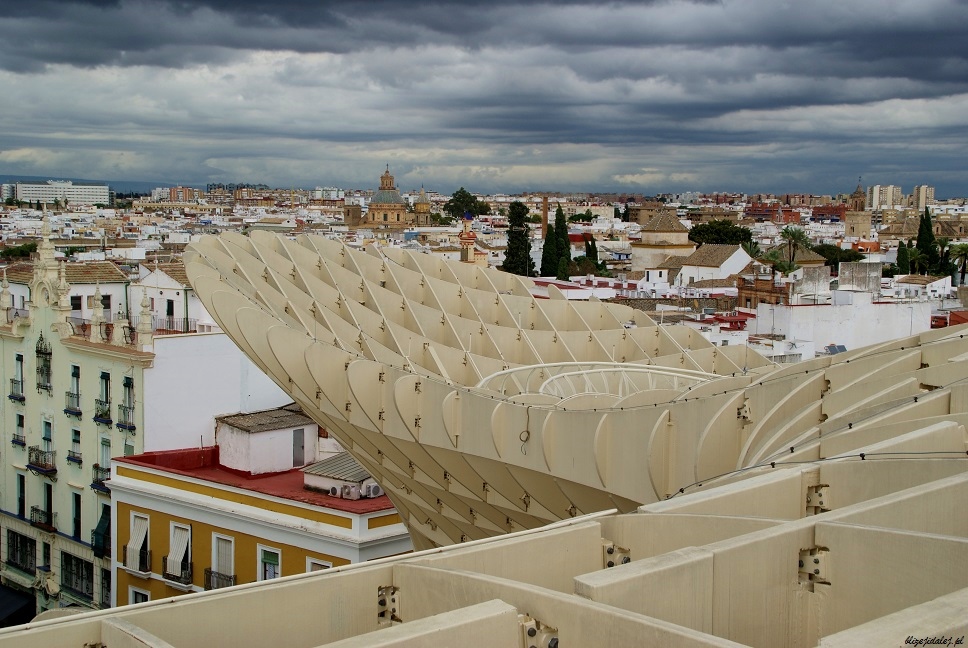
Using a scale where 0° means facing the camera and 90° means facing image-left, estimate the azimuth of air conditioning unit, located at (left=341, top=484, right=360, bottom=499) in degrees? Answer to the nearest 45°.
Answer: approximately 0°

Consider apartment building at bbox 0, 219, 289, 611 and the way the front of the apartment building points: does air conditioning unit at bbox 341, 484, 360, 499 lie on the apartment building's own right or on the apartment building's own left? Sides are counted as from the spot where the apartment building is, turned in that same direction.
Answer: on the apartment building's own left

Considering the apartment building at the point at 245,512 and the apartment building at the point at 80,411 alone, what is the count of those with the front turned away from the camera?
0

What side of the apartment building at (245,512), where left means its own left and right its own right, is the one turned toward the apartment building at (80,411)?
right

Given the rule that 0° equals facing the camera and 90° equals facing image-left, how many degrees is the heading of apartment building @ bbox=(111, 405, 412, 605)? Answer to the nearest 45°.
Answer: approximately 45°

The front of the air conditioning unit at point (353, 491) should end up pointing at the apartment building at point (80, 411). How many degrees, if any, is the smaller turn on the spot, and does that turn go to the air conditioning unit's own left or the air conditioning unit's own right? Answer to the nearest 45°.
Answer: approximately 135° to the air conditioning unit's own right

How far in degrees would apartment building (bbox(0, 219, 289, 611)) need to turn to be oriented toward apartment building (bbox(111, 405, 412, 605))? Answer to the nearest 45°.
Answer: approximately 45° to its left

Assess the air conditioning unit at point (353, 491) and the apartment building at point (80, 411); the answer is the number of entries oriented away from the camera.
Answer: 0
